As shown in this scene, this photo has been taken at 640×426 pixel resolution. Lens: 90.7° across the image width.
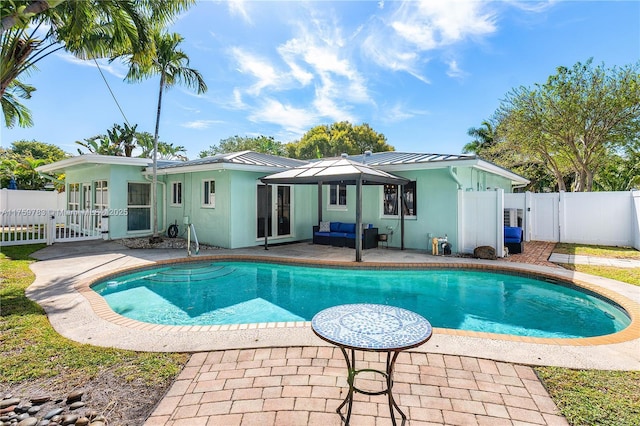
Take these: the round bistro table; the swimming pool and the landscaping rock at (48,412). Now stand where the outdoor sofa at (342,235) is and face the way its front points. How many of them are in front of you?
3

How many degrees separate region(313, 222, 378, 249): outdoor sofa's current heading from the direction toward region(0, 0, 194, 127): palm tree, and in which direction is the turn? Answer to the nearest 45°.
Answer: approximately 45° to its right

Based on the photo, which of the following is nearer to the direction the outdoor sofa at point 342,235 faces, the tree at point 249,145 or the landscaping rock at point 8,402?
the landscaping rock

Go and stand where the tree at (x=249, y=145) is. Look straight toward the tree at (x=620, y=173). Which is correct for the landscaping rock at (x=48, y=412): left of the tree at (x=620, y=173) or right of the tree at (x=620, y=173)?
right

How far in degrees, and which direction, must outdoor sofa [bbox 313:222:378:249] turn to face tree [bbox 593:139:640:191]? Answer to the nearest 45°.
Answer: approximately 135° to its left

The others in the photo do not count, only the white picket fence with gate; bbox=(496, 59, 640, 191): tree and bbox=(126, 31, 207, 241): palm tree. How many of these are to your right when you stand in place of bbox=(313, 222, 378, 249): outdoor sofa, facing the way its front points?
2

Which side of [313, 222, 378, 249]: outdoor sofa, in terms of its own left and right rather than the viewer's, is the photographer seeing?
front

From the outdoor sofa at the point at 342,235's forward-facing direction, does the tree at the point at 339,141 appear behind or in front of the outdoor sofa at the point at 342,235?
behind

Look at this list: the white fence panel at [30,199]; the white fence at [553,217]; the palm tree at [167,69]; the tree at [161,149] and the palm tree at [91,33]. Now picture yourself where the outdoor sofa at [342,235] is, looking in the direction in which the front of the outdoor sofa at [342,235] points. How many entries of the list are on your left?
1

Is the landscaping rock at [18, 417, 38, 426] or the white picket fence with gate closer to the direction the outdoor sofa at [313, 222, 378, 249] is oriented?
the landscaping rock

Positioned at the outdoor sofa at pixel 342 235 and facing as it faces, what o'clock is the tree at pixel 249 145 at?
The tree is roughly at 5 o'clock from the outdoor sofa.

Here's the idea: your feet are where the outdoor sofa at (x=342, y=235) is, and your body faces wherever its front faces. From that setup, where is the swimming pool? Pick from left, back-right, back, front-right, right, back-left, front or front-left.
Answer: front

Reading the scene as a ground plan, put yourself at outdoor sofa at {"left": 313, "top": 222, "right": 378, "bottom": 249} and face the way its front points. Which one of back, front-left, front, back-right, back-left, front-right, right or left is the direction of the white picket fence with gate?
right

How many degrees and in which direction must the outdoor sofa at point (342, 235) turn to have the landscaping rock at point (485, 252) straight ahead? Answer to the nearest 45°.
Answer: approximately 45° to its left

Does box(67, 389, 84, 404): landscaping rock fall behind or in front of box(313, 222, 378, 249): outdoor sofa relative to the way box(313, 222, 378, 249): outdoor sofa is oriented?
in front

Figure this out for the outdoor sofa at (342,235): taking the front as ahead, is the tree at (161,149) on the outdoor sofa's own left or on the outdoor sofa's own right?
on the outdoor sofa's own right

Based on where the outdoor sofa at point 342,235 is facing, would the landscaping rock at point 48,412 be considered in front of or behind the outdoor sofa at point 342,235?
in front

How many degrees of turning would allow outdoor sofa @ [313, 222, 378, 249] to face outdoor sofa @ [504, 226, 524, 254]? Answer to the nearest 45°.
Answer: approximately 90° to its left

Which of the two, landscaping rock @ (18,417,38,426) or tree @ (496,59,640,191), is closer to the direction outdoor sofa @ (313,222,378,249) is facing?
the landscaping rock
